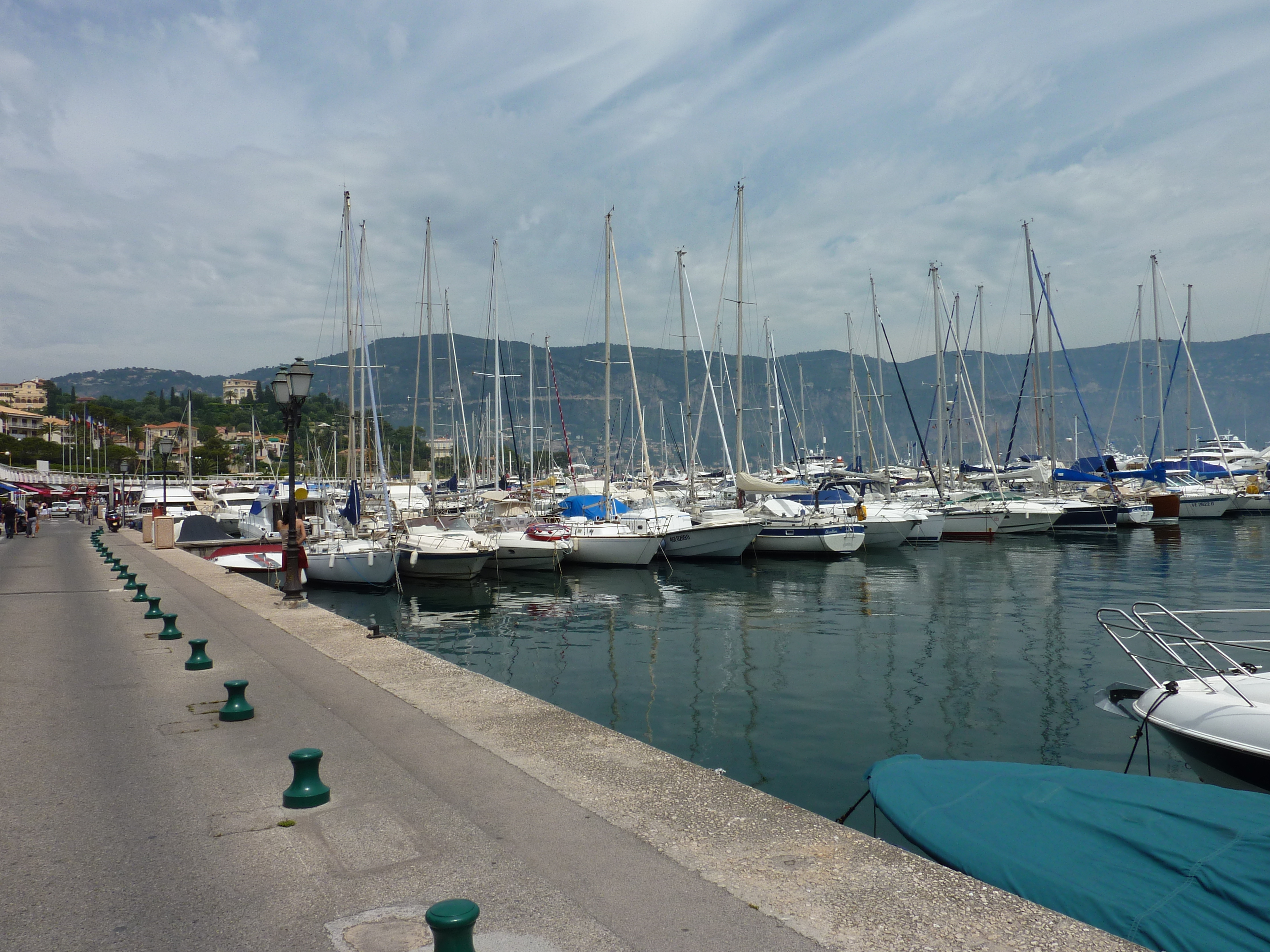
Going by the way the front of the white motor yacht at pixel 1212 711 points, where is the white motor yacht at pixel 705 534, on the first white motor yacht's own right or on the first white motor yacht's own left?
on the first white motor yacht's own right

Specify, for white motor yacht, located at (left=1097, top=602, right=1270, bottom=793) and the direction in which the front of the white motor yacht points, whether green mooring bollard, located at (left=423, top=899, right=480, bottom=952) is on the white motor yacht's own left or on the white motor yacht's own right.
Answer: on the white motor yacht's own left

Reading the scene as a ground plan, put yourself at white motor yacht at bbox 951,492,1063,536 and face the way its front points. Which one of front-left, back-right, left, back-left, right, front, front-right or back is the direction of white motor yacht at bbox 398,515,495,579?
right

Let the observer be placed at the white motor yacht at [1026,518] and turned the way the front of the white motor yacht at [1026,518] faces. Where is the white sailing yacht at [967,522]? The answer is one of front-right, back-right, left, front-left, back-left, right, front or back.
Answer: right

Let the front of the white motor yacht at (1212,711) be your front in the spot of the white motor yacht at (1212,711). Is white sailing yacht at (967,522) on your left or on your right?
on your right

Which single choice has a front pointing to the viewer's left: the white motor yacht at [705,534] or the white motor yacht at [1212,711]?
the white motor yacht at [1212,711]

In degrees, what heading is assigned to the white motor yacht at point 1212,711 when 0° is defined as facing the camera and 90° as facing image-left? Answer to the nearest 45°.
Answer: approximately 90°
